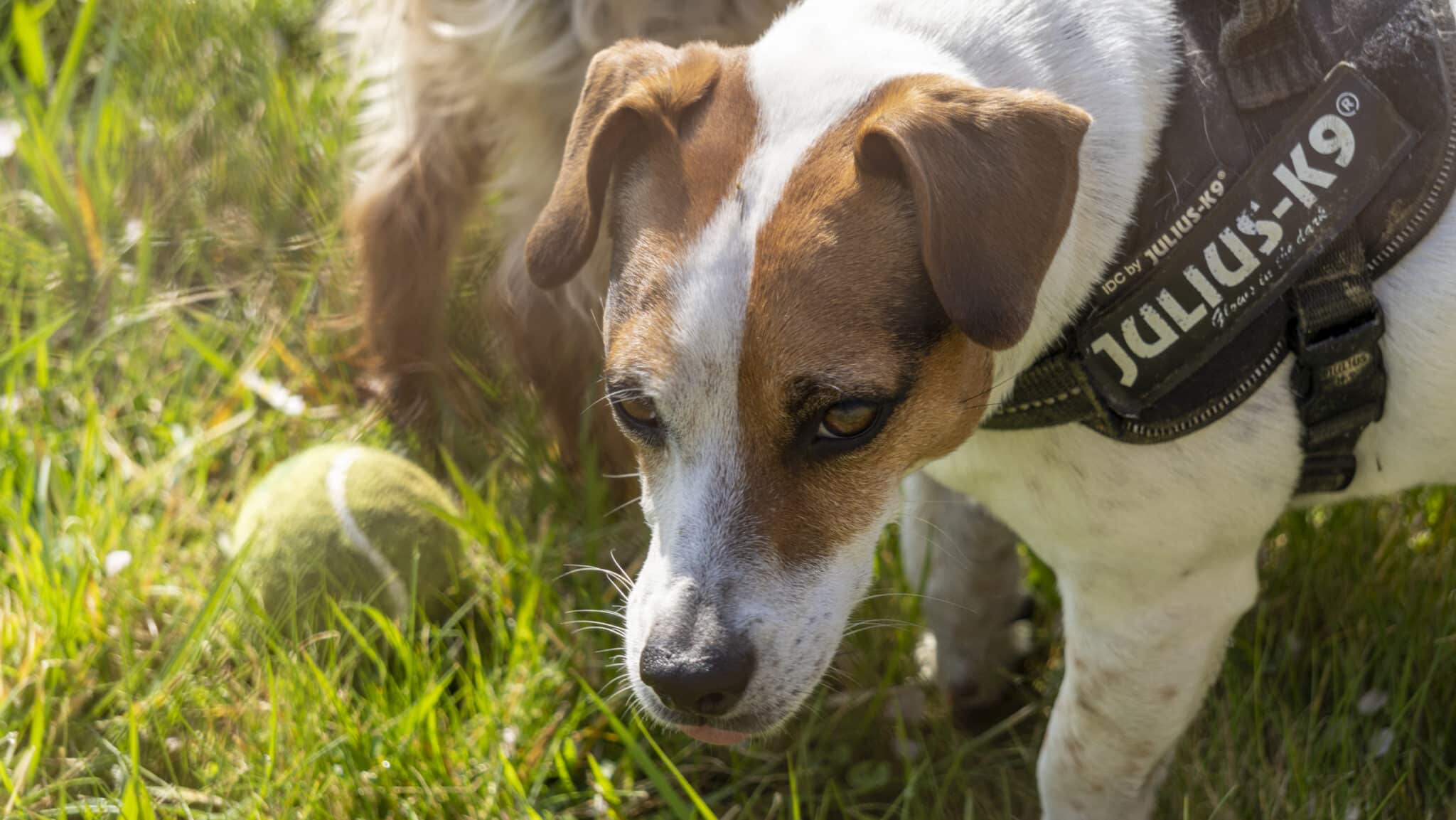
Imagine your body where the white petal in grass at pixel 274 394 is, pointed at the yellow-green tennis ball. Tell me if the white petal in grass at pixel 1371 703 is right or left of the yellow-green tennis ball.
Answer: left

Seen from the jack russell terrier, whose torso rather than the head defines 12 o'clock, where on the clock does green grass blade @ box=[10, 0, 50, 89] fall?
The green grass blade is roughly at 3 o'clock from the jack russell terrier.

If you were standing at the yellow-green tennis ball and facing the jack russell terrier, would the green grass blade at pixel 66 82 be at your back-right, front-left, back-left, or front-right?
back-left

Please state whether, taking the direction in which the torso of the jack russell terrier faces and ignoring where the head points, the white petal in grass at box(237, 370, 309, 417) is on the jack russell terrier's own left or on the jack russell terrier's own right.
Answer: on the jack russell terrier's own right

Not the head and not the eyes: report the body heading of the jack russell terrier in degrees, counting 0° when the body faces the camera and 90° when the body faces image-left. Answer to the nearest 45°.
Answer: approximately 45°

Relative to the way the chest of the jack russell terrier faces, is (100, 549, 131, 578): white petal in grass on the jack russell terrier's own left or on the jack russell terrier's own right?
on the jack russell terrier's own right

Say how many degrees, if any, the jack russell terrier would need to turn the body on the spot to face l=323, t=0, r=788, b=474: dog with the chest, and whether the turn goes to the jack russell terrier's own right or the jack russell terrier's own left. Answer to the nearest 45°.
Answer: approximately 90° to the jack russell terrier's own right

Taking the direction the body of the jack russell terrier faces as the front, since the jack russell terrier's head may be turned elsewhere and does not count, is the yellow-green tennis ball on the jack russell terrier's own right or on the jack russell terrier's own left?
on the jack russell terrier's own right

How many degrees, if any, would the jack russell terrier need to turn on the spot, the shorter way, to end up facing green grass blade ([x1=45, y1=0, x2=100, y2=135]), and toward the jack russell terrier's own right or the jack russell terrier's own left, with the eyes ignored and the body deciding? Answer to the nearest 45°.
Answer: approximately 90° to the jack russell terrier's own right
